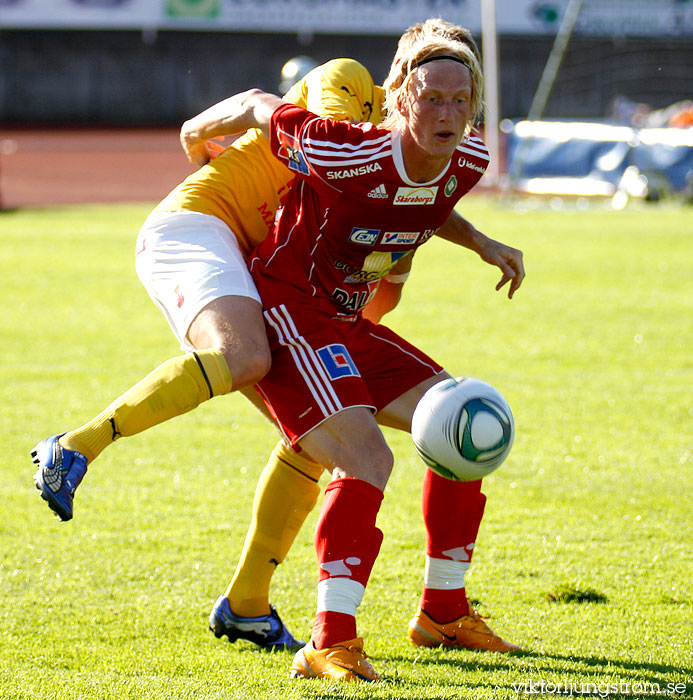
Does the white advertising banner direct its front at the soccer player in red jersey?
yes

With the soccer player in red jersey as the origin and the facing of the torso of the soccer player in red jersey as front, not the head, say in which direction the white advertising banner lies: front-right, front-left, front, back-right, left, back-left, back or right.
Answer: back-left

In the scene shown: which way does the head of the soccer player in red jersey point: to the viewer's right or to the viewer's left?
to the viewer's right

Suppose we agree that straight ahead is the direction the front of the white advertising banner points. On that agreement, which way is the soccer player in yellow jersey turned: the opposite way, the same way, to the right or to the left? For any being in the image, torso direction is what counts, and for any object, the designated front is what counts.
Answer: to the left

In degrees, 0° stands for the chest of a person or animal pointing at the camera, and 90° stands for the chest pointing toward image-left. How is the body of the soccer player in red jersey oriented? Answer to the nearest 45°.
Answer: approximately 315°

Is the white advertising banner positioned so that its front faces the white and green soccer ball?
yes

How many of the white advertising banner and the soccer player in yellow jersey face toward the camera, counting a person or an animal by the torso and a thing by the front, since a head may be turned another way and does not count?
1

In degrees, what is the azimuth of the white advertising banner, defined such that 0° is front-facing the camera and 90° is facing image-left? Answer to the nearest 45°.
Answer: approximately 0°

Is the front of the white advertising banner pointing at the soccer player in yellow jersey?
yes

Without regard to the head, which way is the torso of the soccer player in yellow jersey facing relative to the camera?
to the viewer's right

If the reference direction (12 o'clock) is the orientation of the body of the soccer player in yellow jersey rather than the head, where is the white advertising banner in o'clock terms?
The white advertising banner is roughly at 9 o'clock from the soccer player in yellow jersey.
